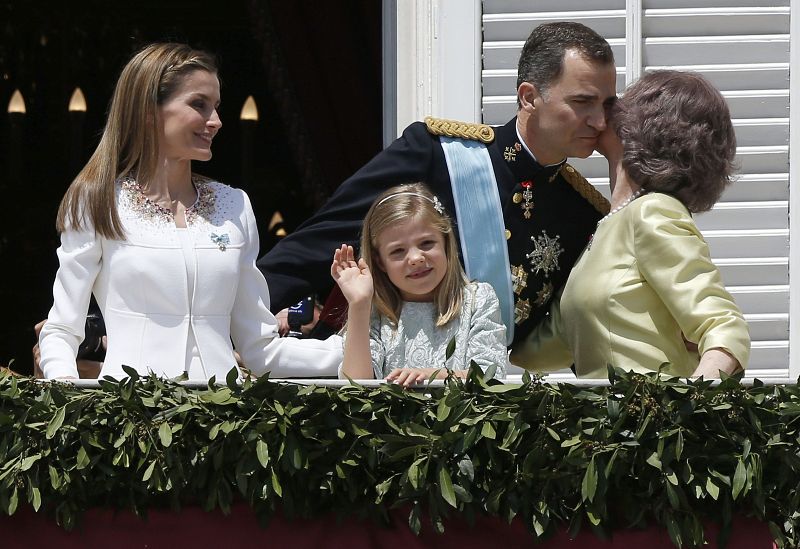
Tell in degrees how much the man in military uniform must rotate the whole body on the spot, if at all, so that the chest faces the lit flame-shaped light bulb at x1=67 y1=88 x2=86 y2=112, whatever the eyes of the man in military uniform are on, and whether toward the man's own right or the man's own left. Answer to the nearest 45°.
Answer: approximately 180°

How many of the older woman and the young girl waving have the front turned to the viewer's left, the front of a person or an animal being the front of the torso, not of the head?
1

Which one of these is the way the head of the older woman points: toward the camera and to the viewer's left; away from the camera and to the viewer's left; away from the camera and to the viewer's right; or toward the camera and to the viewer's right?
away from the camera and to the viewer's left

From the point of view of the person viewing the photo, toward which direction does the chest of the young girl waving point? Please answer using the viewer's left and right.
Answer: facing the viewer

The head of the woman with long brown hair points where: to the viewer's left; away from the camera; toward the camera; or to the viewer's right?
to the viewer's right

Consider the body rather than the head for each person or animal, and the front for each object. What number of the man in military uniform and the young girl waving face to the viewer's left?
0

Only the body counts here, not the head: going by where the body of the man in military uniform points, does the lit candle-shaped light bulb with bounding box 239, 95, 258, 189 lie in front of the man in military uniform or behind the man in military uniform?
behind

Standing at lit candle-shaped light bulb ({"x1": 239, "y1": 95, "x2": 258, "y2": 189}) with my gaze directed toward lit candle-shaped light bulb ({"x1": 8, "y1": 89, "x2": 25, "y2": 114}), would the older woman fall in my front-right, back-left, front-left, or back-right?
back-left

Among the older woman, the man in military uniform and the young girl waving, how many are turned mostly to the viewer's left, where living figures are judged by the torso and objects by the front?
1

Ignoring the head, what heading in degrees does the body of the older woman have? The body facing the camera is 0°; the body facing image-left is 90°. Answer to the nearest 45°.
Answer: approximately 90°

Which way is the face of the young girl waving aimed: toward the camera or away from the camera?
toward the camera

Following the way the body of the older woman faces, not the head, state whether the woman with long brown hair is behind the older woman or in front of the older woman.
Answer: in front

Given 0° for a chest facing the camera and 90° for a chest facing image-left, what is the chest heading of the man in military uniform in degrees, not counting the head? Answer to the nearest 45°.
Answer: approximately 315°
